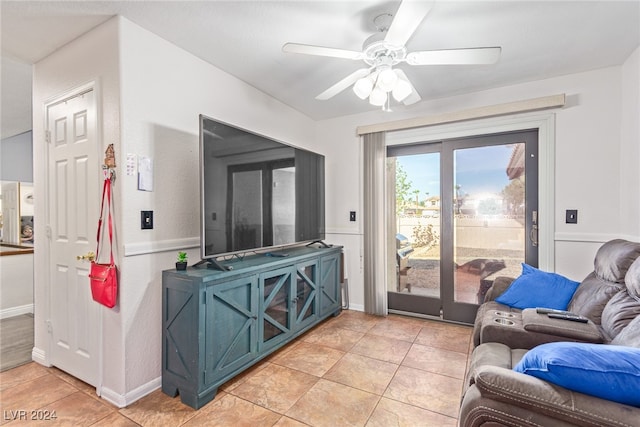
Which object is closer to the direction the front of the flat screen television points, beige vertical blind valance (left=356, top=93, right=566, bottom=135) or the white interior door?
the beige vertical blind valance

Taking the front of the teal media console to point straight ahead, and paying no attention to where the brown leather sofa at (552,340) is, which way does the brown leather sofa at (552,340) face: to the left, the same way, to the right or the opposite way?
the opposite way

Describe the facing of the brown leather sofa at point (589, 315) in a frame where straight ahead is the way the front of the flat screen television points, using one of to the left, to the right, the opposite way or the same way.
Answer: the opposite way

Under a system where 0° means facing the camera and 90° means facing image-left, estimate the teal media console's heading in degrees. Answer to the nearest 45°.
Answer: approximately 315°

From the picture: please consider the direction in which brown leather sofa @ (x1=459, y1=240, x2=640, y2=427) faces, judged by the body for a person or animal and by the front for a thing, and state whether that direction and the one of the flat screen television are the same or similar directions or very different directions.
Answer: very different directions

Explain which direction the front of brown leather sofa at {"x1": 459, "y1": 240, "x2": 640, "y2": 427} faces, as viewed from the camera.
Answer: facing to the left of the viewer

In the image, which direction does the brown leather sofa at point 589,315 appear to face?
to the viewer's left

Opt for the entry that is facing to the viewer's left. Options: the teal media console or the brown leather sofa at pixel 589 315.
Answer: the brown leather sofa

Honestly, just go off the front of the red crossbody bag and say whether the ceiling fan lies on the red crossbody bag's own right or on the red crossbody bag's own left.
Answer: on the red crossbody bag's own left

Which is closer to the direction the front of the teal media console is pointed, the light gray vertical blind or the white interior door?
the light gray vertical blind

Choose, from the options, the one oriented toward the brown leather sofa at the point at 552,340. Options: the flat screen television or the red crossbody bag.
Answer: the flat screen television

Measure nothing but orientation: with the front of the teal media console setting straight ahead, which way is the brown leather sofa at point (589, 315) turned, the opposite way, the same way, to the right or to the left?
the opposite way

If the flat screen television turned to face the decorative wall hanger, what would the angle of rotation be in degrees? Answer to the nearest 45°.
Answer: approximately 135° to its right

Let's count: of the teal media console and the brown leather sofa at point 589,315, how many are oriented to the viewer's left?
1
